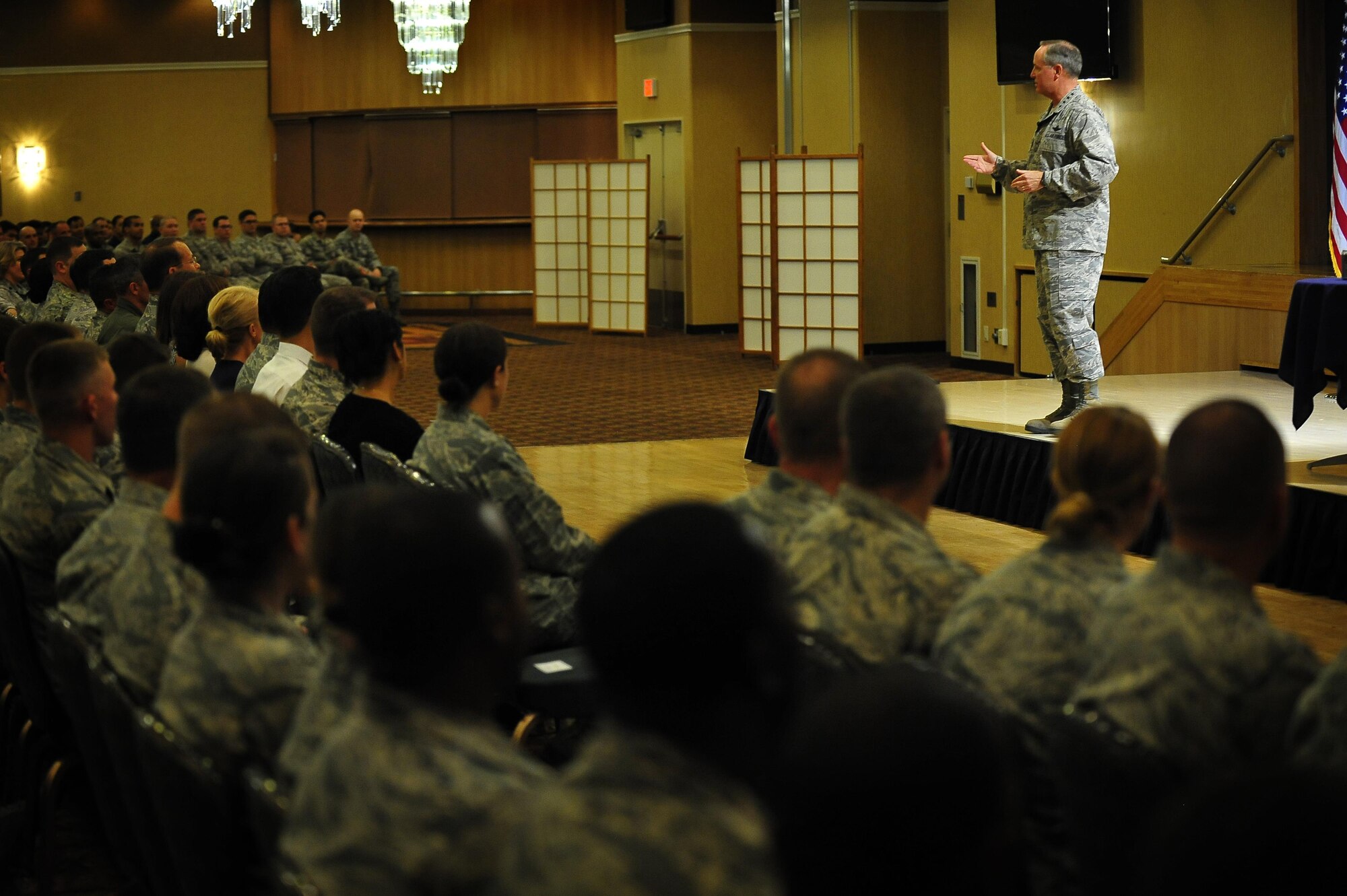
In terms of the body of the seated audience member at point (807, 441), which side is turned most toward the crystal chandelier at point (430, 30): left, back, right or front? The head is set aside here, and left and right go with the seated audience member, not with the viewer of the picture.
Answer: front

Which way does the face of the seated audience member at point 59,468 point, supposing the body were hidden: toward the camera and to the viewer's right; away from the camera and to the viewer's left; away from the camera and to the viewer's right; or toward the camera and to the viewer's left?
away from the camera and to the viewer's right

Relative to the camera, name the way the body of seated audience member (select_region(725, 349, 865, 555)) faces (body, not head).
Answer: away from the camera

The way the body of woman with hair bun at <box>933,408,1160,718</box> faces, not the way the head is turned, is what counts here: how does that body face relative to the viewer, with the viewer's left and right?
facing away from the viewer and to the right of the viewer

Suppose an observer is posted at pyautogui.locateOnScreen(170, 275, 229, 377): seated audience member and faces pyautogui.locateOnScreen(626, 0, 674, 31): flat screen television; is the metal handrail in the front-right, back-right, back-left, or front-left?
front-right

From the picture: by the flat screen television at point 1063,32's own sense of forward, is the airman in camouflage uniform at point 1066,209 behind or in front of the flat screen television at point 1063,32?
in front

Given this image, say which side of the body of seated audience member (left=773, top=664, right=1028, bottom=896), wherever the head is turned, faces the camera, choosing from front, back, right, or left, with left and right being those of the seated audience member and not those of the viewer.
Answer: back

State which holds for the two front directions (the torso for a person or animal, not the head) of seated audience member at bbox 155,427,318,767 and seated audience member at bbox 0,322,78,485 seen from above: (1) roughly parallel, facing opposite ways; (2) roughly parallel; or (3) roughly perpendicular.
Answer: roughly parallel

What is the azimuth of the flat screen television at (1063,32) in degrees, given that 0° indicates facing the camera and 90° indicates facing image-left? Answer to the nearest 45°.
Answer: approximately 0°

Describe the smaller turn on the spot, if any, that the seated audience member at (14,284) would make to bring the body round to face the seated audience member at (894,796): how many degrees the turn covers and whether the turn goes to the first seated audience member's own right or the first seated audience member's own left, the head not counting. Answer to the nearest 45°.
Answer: approximately 90° to the first seated audience member's own right

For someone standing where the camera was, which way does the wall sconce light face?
facing the viewer

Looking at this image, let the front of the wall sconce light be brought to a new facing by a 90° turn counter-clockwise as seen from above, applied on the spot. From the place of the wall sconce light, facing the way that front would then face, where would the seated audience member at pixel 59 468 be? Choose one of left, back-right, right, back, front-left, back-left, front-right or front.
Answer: right

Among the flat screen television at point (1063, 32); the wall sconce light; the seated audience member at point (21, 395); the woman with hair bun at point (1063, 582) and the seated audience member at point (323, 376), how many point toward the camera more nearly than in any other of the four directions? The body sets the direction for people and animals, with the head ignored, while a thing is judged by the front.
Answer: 2

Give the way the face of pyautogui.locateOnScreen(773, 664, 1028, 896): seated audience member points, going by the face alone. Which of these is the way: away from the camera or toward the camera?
away from the camera

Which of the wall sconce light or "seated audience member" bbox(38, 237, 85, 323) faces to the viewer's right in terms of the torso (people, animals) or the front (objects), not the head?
the seated audience member

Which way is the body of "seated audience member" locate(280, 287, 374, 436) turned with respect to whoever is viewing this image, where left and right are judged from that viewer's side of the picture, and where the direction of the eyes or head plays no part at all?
facing away from the viewer and to the right of the viewer

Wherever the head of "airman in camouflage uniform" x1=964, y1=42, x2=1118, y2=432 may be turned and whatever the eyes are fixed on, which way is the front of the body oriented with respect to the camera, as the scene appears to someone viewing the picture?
to the viewer's left

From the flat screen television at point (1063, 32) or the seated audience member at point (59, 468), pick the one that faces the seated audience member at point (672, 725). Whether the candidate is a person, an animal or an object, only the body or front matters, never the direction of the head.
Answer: the flat screen television

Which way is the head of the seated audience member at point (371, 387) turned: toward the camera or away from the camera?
away from the camera

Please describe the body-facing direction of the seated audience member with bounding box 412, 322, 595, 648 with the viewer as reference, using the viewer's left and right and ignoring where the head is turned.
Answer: facing away from the viewer and to the right of the viewer

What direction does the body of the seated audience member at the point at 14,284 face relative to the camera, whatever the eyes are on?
to the viewer's right

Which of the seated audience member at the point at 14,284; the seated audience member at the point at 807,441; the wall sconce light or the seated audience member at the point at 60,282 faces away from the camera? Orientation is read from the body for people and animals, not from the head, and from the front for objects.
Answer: the seated audience member at the point at 807,441
